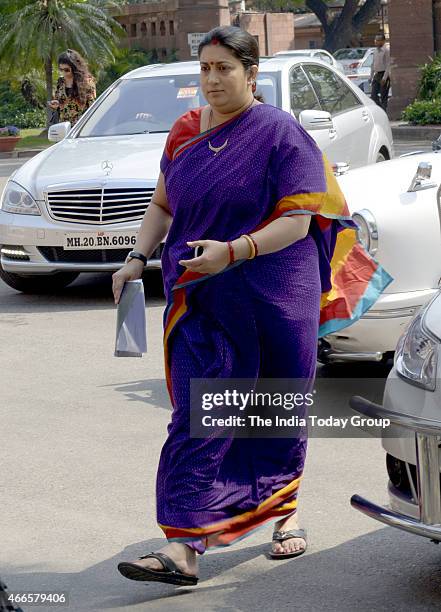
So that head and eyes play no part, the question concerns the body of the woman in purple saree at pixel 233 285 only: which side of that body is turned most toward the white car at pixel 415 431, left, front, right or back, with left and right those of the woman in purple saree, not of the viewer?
left

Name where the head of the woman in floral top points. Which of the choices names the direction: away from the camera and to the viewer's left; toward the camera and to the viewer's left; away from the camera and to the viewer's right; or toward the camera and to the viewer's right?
toward the camera and to the viewer's left

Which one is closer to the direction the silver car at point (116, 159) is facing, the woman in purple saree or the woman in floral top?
the woman in purple saree

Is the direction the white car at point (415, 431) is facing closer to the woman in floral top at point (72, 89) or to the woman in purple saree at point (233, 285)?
the woman in purple saree

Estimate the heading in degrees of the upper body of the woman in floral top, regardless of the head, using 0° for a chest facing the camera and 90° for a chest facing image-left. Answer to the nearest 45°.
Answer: approximately 45°

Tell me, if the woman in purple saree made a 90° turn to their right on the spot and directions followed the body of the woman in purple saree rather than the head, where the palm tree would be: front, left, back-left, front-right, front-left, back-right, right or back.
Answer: front-right

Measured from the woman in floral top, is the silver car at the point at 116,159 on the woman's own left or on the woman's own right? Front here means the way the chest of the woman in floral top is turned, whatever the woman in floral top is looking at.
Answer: on the woman's own left

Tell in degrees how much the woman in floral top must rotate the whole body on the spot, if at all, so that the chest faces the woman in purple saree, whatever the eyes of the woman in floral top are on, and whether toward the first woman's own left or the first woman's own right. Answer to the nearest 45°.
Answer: approximately 45° to the first woman's own left

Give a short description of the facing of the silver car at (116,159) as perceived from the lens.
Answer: facing the viewer and to the left of the viewer

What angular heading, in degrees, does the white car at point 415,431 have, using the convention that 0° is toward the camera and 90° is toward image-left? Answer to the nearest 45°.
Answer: approximately 45°

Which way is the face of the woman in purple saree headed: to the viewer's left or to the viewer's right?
to the viewer's left
